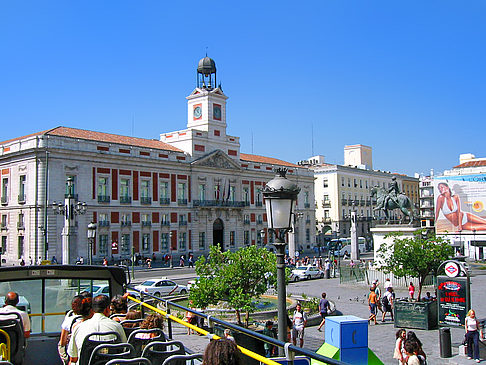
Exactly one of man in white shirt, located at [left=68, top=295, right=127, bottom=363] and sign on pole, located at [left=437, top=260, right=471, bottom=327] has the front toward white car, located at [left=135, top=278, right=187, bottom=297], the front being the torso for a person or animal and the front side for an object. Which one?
the man in white shirt

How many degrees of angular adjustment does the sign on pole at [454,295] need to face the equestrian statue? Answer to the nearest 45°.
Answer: approximately 180°

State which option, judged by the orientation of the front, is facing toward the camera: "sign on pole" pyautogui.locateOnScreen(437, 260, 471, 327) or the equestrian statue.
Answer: the sign on pole

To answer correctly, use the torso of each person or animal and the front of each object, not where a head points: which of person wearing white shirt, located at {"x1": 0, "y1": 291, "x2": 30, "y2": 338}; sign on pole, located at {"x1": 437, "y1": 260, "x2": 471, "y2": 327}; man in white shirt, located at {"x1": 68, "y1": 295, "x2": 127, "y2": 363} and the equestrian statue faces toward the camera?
the sign on pole

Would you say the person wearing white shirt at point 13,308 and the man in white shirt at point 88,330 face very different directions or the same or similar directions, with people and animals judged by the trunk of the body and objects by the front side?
same or similar directions

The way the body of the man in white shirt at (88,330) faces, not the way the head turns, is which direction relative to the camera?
away from the camera

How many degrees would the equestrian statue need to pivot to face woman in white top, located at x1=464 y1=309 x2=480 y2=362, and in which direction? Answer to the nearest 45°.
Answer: approximately 90° to its left

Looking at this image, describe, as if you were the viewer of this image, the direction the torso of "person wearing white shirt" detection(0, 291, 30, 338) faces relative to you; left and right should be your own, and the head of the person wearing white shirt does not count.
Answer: facing away from the viewer

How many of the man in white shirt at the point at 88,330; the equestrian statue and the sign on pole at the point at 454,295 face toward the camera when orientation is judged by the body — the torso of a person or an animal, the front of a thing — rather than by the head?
1

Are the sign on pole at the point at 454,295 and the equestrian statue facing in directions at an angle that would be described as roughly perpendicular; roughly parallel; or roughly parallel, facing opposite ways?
roughly perpendicular

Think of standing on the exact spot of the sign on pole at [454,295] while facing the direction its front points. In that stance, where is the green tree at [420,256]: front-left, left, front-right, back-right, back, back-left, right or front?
right

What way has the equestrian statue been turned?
to the viewer's left

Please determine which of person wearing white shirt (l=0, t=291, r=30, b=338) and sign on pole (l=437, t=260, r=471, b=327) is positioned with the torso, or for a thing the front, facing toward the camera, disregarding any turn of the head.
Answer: the sign on pole

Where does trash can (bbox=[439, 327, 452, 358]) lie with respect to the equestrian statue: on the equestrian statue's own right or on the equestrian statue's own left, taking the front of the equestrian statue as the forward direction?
on the equestrian statue's own left
